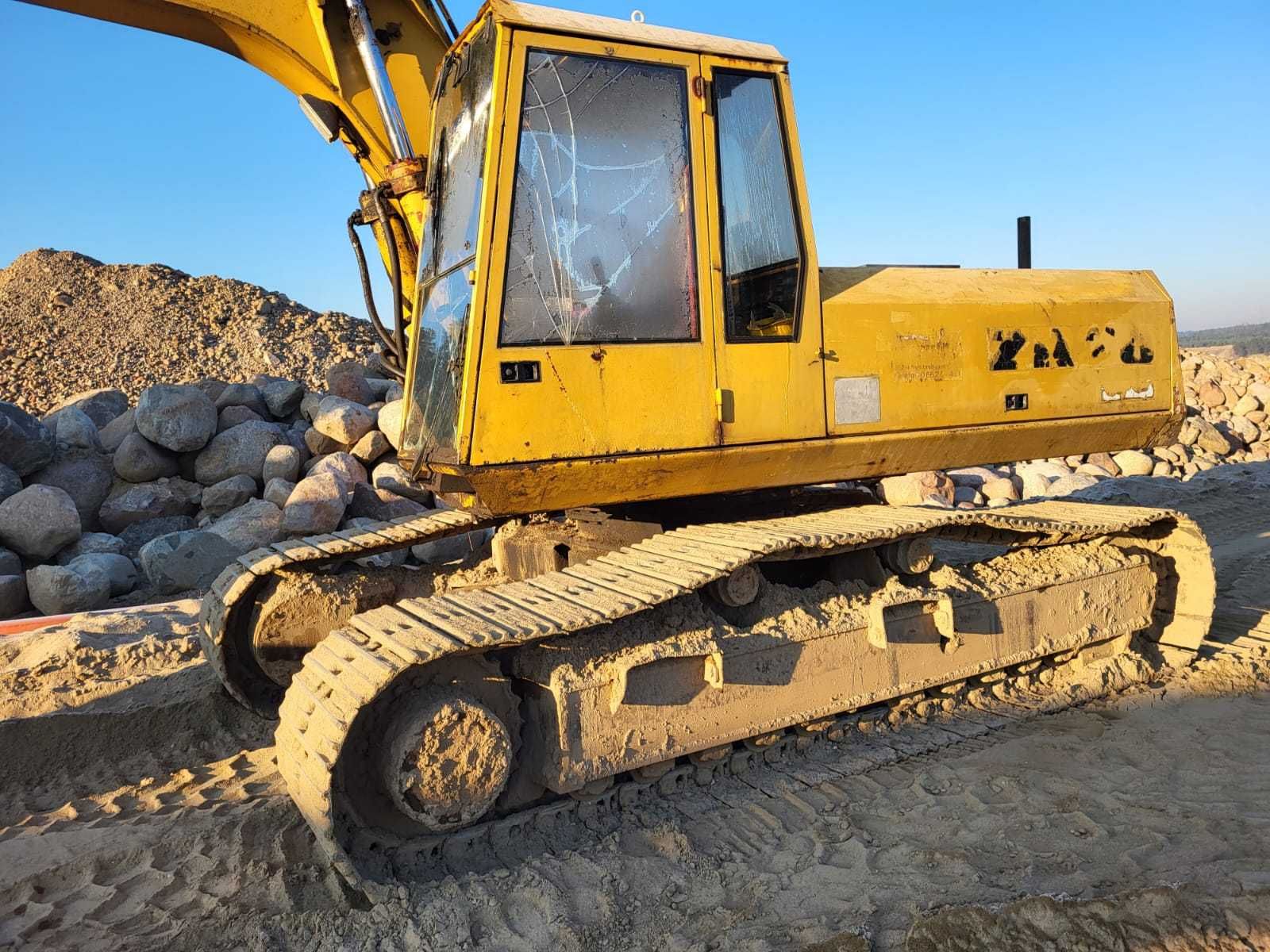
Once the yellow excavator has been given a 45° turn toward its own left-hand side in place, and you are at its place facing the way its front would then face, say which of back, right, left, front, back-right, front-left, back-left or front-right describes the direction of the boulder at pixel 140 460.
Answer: back-right

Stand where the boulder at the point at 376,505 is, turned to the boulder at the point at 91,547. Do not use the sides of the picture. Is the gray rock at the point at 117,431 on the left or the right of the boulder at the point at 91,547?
right

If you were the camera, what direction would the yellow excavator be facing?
facing the viewer and to the left of the viewer

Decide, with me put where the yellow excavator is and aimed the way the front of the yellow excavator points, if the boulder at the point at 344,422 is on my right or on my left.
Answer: on my right

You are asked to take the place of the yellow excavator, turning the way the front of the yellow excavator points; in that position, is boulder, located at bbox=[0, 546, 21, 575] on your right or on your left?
on your right

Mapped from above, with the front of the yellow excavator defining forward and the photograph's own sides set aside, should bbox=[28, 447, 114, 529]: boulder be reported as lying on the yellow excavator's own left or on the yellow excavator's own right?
on the yellow excavator's own right

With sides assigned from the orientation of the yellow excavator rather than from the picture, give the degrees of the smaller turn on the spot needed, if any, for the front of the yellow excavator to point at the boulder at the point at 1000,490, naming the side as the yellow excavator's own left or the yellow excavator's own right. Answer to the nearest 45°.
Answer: approximately 180°

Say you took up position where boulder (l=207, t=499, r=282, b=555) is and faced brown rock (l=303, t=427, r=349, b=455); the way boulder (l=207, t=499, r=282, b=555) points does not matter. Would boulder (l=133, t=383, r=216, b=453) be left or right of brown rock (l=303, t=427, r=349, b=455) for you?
left

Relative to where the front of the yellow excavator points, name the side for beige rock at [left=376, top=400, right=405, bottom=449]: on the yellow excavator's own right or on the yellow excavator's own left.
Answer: on the yellow excavator's own right
